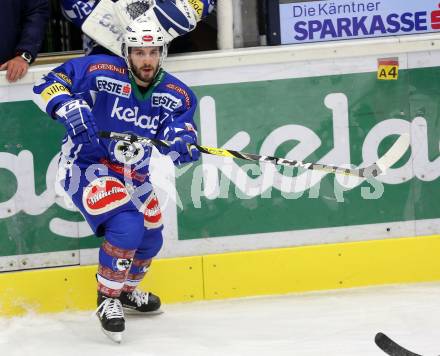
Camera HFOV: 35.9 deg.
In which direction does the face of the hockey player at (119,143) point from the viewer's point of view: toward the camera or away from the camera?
toward the camera

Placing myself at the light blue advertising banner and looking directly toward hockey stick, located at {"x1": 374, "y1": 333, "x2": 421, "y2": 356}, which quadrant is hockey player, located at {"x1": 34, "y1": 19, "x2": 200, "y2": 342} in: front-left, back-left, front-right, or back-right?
front-right

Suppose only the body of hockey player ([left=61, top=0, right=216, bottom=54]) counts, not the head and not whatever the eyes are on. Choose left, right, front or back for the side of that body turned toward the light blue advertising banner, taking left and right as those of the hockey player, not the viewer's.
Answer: left

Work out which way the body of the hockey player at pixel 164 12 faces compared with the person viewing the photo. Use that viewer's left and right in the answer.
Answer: facing the viewer
